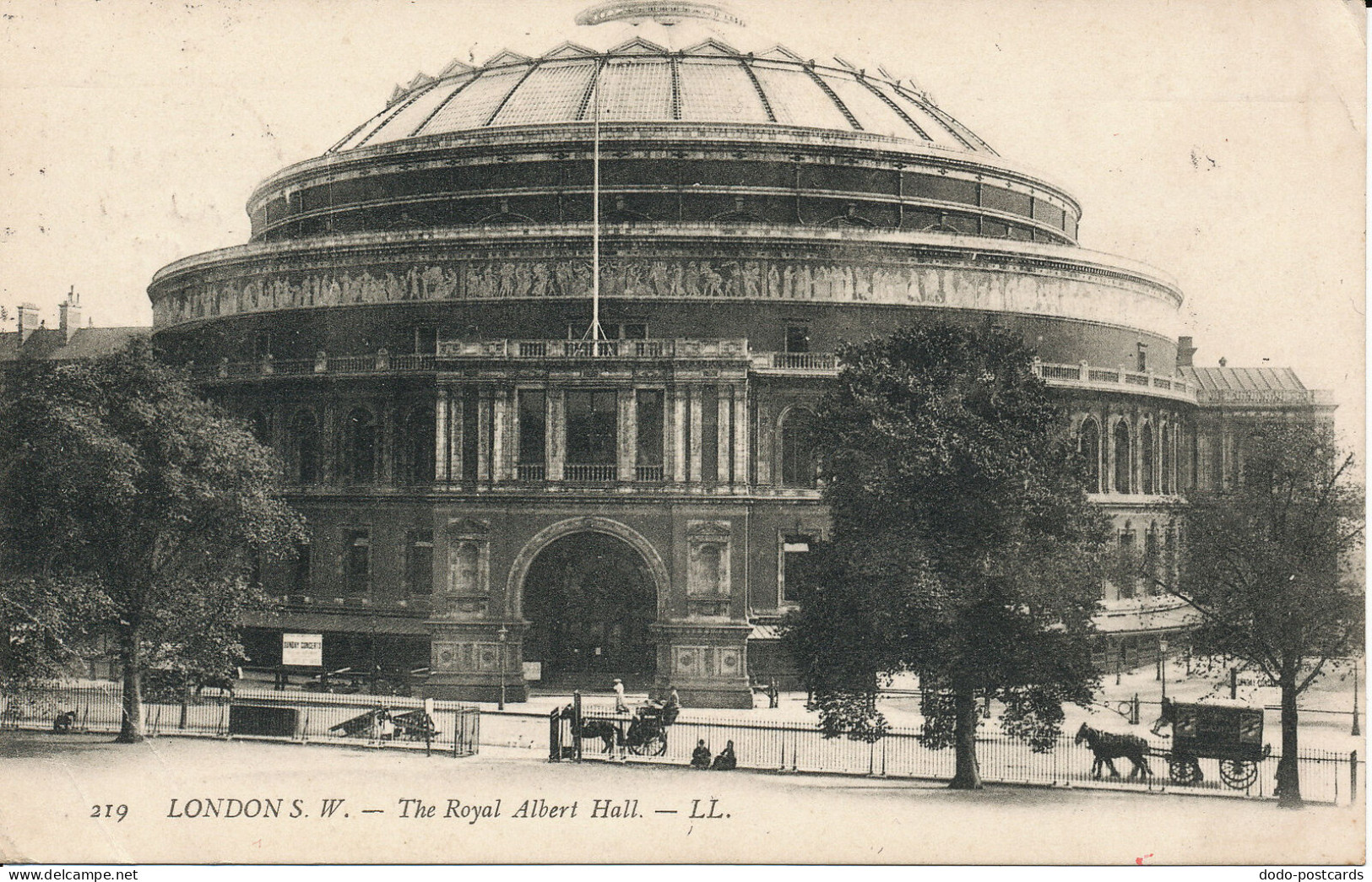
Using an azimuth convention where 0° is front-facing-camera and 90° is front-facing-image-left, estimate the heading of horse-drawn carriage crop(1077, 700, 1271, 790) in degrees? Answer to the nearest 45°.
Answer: approximately 90°

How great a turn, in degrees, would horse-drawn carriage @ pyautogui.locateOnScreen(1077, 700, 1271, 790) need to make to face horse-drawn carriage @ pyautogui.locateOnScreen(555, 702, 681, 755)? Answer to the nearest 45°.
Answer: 0° — it already faces it

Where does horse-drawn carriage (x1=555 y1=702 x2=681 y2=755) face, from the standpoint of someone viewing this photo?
facing to the left of the viewer

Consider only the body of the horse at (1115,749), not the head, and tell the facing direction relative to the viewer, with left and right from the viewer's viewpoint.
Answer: facing to the left of the viewer

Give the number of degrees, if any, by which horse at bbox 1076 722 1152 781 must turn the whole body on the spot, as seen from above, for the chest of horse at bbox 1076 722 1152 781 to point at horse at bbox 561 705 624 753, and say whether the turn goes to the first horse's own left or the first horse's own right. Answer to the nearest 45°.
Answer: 0° — it already faces it

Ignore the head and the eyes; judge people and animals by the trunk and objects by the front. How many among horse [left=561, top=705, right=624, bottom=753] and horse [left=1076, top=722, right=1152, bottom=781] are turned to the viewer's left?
2

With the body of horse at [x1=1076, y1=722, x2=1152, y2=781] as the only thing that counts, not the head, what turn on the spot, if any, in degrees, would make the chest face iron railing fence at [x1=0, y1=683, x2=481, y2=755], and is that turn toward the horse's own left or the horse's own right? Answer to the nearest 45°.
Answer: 0° — it already faces it

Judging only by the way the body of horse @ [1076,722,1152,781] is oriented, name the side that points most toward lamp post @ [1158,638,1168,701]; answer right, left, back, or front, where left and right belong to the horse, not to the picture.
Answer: right

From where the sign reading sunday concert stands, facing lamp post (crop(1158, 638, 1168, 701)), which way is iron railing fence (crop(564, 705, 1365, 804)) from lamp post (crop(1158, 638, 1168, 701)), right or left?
right

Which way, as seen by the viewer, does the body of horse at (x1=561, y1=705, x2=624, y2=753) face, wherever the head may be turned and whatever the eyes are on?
to the viewer's left
